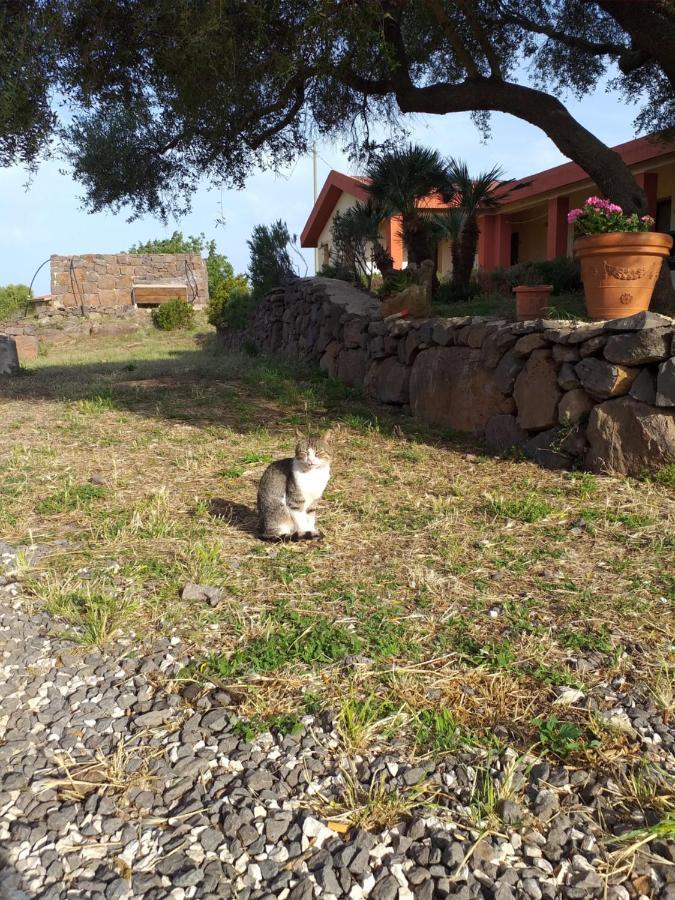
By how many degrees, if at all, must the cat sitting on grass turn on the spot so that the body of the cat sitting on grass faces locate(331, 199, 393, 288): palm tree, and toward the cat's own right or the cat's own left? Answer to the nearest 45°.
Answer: approximately 135° to the cat's own left

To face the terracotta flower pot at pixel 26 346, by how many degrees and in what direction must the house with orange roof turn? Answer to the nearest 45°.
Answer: approximately 45° to its right

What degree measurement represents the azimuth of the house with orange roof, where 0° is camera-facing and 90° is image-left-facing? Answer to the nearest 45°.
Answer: approximately 45°

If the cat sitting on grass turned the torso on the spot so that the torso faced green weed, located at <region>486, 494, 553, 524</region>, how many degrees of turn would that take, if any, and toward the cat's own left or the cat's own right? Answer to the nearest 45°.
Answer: approximately 45° to the cat's own left

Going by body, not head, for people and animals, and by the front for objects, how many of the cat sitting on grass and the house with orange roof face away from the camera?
0

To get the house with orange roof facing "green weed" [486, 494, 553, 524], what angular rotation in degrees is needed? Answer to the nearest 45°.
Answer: approximately 45° to its left

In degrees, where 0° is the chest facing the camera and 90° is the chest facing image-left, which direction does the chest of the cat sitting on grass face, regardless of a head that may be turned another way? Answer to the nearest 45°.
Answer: approximately 315°

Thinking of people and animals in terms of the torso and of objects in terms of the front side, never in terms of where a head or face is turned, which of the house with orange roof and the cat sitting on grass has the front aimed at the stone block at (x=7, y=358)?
the house with orange roof

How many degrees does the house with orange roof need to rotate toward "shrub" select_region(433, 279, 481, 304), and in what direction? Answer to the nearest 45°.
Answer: approximately 45° to its left

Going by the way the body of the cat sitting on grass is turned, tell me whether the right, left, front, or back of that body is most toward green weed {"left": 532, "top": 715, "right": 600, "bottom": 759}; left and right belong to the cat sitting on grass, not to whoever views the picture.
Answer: front

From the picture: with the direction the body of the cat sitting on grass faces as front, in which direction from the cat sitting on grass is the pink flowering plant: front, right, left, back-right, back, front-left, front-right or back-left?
left

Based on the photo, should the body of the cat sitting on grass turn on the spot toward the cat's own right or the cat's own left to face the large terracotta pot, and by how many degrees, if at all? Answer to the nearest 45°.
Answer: approximately 90° to the cat's own left

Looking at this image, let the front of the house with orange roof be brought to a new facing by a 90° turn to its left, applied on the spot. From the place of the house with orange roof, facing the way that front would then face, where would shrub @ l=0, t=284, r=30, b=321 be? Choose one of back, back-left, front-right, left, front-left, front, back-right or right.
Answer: back-right
